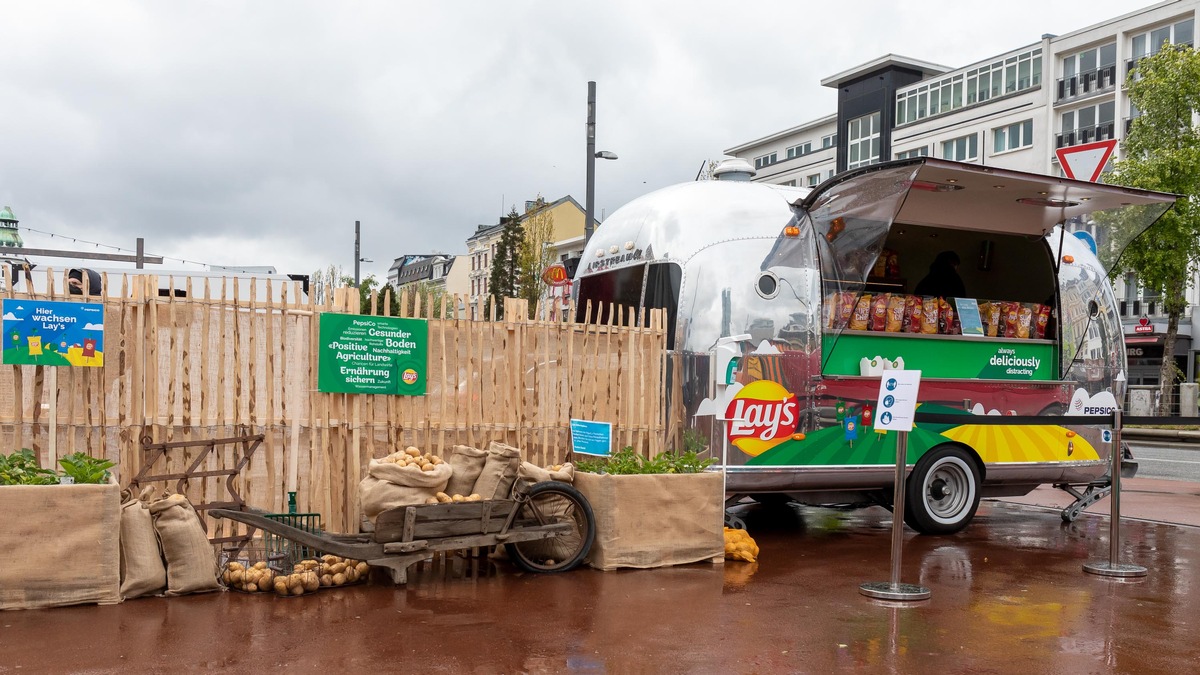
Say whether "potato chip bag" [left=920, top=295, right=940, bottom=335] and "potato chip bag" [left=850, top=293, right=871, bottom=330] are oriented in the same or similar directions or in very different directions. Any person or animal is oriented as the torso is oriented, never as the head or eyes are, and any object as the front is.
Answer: same or similar directions

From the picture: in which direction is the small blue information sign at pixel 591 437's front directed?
toward the camera

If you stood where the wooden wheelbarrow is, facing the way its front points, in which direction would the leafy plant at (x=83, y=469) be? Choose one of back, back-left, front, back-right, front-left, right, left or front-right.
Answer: back

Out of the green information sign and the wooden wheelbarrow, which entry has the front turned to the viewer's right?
the wooden wheelbarrow

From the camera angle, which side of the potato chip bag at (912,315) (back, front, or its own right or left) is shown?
front

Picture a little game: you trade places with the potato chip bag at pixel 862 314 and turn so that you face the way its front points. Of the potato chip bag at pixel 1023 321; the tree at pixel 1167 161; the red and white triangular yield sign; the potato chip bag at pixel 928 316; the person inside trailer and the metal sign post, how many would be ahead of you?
1

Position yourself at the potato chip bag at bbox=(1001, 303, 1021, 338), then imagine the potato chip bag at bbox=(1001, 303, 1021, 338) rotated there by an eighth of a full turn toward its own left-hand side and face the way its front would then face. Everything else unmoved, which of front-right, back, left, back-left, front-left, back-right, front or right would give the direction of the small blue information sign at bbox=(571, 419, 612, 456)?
right

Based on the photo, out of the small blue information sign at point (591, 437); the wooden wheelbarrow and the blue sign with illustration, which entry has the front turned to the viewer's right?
the wooden wheelbarrow

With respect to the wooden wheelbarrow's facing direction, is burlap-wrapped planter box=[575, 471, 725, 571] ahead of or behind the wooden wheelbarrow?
ahead

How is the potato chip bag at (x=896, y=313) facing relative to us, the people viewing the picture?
facing the viewer

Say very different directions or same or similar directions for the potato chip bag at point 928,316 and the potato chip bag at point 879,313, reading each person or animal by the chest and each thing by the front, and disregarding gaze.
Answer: same or similar directions

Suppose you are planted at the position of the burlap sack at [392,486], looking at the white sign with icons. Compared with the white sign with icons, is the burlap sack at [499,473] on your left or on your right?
left

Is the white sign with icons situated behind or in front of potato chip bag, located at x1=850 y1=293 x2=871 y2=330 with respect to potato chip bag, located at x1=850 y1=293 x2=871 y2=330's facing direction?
in front

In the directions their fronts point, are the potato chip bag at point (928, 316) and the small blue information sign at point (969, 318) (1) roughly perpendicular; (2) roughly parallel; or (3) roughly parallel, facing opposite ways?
roughly parallel

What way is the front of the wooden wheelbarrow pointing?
to the viewer's right

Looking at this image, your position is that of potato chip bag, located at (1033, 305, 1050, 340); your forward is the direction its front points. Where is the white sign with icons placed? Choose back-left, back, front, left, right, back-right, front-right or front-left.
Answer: front
